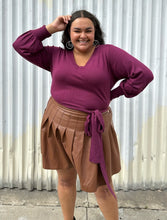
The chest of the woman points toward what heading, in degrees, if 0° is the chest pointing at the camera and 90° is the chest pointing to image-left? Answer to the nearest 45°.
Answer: approximately 0°
